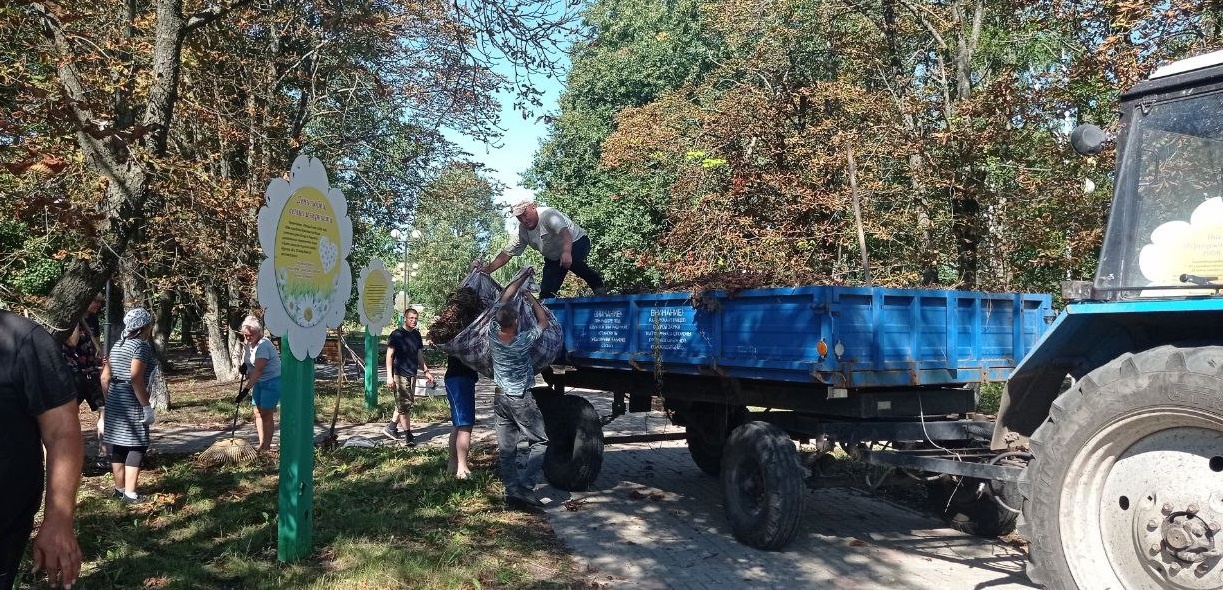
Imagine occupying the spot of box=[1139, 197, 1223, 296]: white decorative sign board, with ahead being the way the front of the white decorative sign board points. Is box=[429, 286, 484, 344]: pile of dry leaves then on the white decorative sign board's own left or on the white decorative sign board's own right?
on the white decorative sign board's own right

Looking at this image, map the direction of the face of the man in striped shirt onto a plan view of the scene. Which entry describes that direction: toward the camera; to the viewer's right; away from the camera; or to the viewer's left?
away from the camera

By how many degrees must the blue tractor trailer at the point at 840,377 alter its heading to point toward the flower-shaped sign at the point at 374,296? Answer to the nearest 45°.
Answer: approximately 180°

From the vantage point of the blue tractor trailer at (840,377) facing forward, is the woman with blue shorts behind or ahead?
behind

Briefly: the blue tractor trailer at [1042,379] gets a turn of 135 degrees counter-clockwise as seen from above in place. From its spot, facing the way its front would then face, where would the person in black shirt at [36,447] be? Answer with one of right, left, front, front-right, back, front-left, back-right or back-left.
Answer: back-left

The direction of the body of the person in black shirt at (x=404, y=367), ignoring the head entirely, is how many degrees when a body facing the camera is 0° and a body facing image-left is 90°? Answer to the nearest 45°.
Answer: approximately 315°

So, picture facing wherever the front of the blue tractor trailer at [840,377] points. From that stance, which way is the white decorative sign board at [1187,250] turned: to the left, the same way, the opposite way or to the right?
to the right

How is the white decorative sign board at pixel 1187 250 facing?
toward the camera

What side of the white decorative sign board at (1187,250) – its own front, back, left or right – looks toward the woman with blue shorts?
right

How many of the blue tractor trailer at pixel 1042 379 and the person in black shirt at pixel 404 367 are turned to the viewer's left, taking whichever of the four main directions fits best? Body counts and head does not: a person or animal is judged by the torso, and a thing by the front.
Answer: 0

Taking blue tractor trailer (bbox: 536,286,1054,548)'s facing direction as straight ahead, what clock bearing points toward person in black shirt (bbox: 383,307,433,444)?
The person in black shirt is roughly at 6 o'clock from the blue tractor trailer.

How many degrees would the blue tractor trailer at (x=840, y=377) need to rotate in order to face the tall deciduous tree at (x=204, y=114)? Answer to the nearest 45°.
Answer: approximately 180°

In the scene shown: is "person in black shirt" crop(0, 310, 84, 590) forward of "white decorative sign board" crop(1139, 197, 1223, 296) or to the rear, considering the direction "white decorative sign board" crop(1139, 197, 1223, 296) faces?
forward
